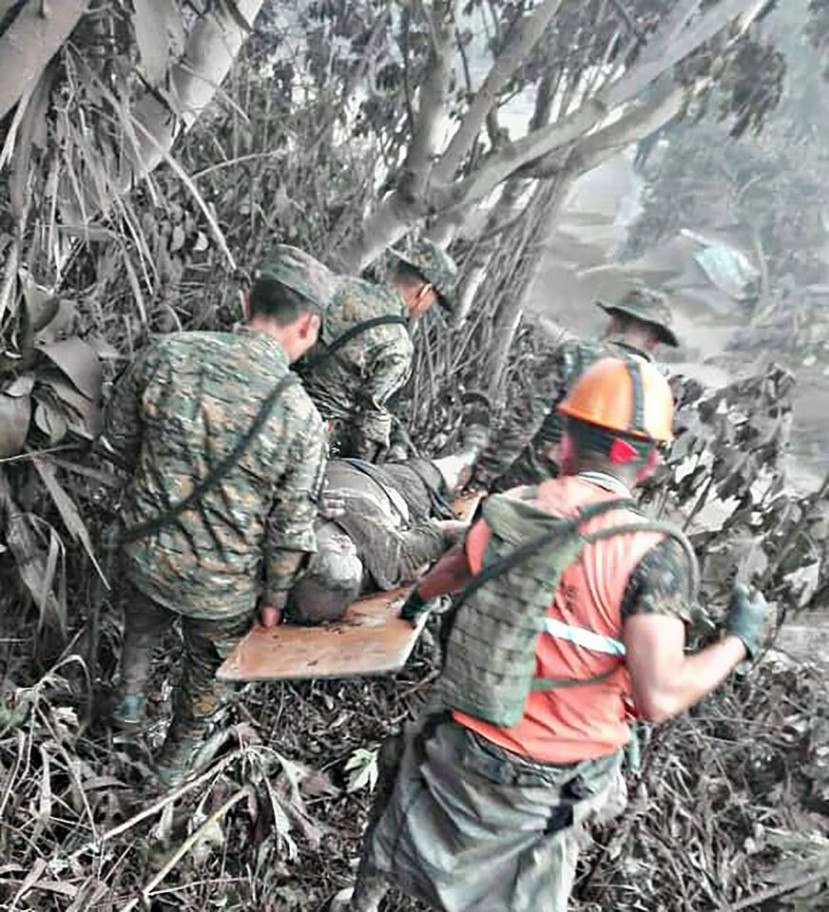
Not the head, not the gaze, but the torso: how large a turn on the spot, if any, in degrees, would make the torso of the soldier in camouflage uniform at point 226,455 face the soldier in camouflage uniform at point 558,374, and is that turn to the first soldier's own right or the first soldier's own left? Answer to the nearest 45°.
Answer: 0° — they already face them

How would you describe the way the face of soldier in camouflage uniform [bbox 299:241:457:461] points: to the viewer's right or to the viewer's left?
to the viewer's right

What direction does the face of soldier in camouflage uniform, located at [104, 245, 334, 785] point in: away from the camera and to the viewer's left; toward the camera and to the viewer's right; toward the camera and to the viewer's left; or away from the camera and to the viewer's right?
away from the camera and to the viewer's right

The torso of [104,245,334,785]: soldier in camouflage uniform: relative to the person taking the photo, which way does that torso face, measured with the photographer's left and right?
facing away from the viewer and to the right of the viewer

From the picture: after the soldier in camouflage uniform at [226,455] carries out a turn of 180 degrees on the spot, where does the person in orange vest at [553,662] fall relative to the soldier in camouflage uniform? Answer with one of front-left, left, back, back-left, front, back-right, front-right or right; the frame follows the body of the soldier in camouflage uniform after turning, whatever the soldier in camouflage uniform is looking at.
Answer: left
